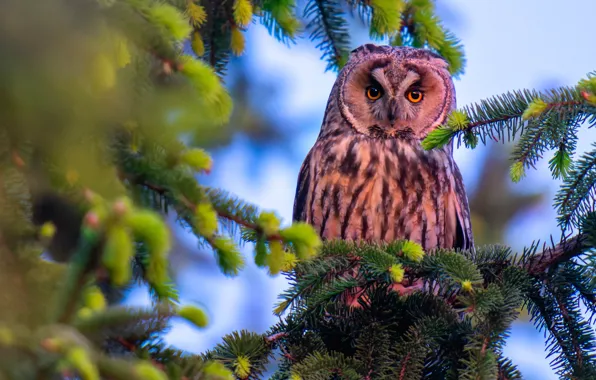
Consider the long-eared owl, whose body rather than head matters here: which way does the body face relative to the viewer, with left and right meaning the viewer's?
facing the viewer
